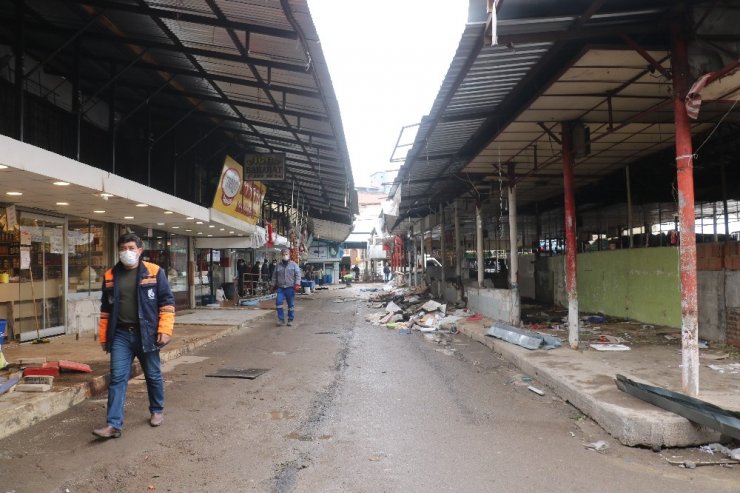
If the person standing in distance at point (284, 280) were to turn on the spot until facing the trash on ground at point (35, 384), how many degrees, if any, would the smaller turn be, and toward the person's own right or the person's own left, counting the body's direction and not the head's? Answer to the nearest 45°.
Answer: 0° — they already face it

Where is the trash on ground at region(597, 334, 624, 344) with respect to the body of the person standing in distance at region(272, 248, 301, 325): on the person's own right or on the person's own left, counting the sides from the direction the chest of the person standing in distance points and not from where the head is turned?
on the person's own left

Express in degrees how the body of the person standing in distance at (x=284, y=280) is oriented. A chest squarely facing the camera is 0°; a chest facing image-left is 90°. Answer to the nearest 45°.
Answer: approximately 0°

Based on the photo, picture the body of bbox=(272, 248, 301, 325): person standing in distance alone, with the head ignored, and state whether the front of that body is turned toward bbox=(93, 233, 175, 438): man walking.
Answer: yes
